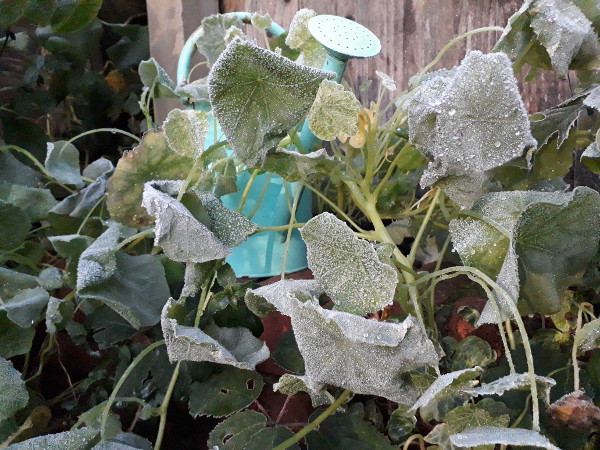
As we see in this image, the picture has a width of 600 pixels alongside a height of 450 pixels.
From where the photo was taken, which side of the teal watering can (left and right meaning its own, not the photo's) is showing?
right
